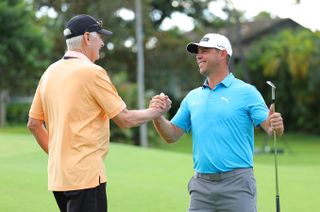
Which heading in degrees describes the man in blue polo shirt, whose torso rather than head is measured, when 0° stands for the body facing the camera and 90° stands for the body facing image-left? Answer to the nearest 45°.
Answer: approximately 45°

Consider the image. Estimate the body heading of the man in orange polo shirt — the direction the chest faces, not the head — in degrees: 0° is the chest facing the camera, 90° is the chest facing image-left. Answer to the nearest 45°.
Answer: approximately 225°

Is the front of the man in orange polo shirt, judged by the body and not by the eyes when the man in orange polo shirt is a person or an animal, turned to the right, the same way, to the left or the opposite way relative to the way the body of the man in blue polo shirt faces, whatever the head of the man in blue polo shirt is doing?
the opposite way

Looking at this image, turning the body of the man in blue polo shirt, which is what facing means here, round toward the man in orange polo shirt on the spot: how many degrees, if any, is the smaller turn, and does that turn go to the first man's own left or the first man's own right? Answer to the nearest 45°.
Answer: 0° — they already face them
